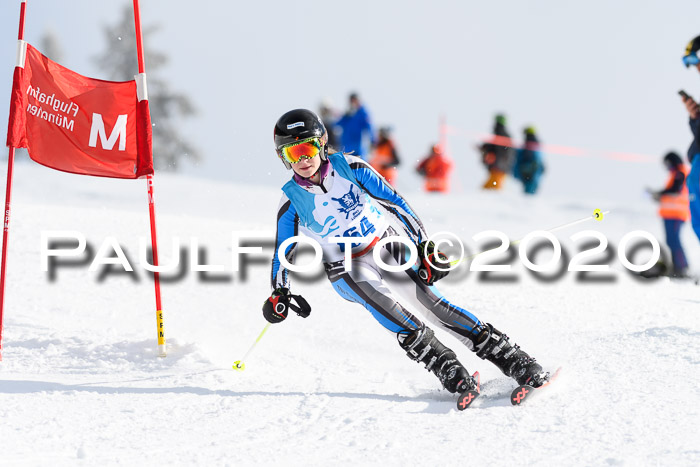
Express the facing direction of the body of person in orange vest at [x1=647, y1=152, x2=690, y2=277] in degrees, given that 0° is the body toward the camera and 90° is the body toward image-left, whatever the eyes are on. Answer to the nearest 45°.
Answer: approximately 90°

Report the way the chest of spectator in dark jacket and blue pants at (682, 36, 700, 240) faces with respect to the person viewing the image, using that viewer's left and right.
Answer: facing to the left of the viewer

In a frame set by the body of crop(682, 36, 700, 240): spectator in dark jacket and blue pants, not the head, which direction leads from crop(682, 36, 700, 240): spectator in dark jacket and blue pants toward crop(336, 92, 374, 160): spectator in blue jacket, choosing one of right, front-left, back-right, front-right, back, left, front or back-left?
front-right

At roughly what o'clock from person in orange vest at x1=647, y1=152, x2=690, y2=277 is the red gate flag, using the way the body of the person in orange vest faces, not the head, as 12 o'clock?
The red gate flag is roughly at 10 o'clock from the person in orange vest.

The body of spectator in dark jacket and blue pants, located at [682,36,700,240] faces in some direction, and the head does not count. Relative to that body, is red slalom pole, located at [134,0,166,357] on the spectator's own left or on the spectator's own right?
on the spectator's own left

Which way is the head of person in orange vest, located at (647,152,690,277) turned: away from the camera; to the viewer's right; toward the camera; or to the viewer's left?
to the viewer's left

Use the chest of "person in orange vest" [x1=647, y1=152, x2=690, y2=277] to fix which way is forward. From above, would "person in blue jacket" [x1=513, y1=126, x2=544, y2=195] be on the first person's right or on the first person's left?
on the first person's right

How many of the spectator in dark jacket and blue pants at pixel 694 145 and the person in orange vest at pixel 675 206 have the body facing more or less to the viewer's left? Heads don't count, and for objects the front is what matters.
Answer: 2

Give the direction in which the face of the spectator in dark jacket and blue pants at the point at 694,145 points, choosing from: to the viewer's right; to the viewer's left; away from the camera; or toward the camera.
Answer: to the viewer's left

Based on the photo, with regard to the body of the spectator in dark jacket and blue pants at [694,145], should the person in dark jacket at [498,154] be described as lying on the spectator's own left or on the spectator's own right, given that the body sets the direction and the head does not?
on the spectator's own right
